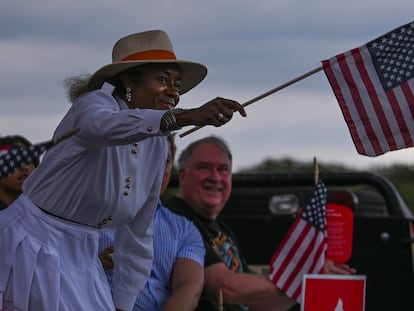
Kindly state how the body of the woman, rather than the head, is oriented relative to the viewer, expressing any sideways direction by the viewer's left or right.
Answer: facing the viewer and to the right of the viewer

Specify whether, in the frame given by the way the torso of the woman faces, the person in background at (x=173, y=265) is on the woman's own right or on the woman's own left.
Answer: on the woman's own left

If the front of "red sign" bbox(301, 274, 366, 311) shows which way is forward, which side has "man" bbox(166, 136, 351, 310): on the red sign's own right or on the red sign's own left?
on the red sign's own right

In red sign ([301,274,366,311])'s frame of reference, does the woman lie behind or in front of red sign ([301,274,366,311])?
in front

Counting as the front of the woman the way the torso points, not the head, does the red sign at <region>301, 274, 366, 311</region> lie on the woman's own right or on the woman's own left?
on the woman's own left

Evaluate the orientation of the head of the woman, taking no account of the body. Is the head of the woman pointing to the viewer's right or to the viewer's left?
to the viewer's right

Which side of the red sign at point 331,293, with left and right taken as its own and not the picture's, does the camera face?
front
